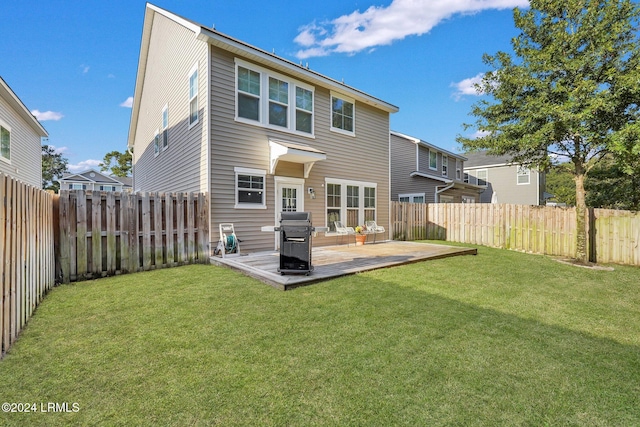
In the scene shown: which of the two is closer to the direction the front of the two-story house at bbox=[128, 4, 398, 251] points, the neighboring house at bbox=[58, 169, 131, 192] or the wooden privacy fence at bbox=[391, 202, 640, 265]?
the neighboring house

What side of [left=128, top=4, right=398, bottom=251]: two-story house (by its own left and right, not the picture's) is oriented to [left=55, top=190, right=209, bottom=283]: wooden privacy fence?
left

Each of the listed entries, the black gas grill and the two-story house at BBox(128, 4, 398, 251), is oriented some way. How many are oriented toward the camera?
1

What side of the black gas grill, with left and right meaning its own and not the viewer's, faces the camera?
front

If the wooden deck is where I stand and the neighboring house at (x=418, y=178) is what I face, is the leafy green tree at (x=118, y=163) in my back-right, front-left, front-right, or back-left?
front-left

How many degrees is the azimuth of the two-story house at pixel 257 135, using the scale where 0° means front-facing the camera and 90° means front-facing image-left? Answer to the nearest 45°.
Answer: approximately 135°

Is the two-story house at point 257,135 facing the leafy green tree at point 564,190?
no

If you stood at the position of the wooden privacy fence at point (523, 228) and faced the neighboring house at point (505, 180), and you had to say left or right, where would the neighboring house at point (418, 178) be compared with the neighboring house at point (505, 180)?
left

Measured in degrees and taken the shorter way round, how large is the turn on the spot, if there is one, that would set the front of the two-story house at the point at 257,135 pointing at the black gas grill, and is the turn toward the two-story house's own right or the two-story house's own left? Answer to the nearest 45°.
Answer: approximately 135° to the two-story house's own left

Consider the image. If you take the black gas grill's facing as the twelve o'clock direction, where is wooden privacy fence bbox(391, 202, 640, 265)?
The wooden privacy fence is roughly at 8 o'clock from the black gas grill.

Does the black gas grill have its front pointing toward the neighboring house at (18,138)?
no

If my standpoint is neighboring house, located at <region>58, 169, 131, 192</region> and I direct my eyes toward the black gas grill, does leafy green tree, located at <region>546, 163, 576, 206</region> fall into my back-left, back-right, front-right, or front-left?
front-left

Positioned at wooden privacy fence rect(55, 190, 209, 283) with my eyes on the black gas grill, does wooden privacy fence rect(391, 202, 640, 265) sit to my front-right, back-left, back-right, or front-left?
front-left

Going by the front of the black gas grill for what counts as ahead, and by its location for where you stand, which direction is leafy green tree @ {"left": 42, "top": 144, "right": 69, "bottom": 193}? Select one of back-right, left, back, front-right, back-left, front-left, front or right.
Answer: back-right

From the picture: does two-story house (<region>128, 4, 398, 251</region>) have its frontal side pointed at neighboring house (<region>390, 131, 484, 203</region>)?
no
